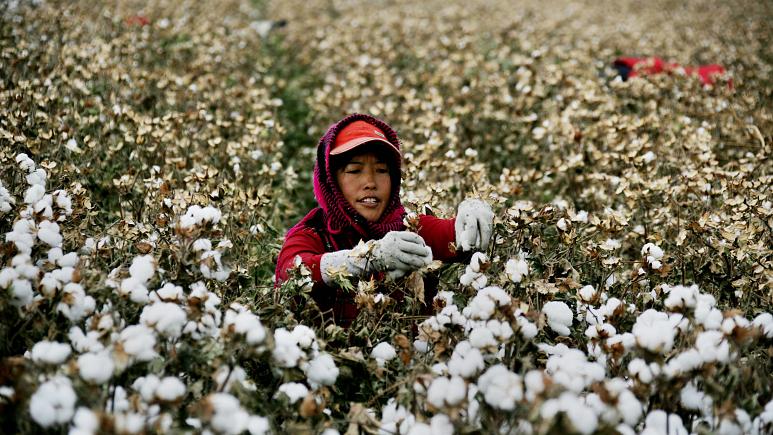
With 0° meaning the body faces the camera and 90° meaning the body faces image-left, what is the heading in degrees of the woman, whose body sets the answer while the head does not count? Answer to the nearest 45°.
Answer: approximately 315°

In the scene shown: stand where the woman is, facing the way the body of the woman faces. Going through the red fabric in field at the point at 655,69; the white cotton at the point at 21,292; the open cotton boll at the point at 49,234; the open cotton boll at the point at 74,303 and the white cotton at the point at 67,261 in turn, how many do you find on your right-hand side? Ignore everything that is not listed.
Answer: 4

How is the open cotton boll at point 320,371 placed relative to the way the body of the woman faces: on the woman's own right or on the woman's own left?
on the woman's own right

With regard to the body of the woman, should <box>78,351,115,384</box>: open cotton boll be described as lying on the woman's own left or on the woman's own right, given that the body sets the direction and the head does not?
on the woman's own right

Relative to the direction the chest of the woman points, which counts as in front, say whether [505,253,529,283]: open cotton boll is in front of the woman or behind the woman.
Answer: in front

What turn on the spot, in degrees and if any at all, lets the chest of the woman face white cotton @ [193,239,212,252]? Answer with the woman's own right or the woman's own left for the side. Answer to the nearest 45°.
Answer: approximately 90° to the woman's own right

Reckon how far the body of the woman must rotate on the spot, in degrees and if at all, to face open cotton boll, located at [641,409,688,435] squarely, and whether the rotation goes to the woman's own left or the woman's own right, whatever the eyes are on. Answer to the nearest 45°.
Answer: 0° — they already face it

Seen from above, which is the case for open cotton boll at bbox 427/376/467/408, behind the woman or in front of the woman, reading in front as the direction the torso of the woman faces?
in front

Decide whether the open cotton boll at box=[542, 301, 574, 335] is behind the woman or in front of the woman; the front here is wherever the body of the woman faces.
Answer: in front

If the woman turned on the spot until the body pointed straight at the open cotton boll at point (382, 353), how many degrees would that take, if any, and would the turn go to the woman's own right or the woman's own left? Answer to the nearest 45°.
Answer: approximately 45° to the woman's own right

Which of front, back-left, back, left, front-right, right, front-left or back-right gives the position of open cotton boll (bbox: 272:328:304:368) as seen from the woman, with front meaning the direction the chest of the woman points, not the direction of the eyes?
front-right
